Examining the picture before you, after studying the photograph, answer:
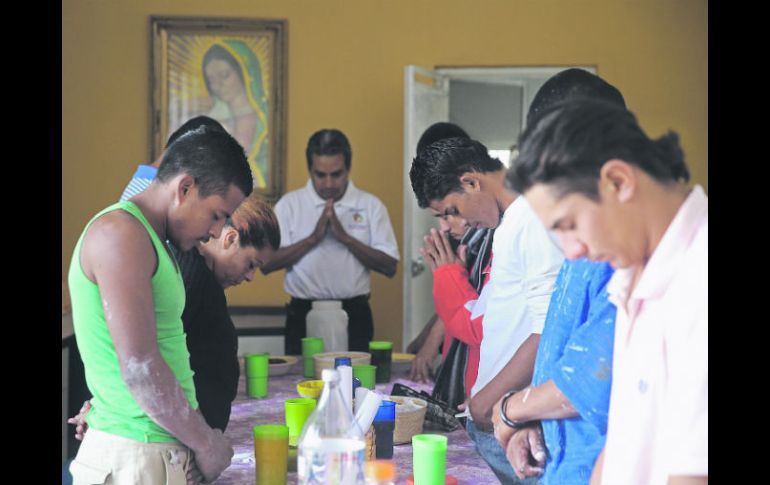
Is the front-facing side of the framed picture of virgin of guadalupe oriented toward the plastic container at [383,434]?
yes

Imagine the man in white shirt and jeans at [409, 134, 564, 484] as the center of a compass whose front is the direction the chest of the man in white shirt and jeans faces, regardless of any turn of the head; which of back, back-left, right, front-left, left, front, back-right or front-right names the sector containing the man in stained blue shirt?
left

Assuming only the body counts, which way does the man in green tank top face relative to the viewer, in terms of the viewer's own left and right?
facing to the right of the viewer

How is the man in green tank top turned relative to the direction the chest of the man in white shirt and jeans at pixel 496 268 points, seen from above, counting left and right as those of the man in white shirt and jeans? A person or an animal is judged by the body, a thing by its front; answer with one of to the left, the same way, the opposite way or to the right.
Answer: the opposite way

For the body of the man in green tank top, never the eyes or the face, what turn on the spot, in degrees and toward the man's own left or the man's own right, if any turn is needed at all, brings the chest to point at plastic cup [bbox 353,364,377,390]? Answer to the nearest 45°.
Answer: approximately 45° to the man's own left

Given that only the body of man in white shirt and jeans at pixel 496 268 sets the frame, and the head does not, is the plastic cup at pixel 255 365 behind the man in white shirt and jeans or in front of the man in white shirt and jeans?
in front

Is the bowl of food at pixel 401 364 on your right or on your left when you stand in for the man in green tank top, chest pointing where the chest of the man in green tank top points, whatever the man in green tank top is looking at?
on your left

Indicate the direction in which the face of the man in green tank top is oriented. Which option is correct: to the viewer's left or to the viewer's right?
to the viewer's right

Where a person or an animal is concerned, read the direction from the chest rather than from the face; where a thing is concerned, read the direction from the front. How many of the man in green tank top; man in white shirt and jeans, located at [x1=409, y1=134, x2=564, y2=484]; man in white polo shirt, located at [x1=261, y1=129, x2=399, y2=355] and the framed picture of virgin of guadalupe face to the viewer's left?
1

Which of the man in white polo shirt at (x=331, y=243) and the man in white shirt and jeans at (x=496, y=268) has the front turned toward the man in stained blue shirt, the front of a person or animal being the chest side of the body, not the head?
the man in white polo shirt at (x=331, y=243)

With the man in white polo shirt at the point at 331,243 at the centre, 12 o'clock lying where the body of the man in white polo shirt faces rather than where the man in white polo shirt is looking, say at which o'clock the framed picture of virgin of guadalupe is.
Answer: The framed picture of virgin of guadalupe is roughly at 5 o'clock from the man in white polo shirt.

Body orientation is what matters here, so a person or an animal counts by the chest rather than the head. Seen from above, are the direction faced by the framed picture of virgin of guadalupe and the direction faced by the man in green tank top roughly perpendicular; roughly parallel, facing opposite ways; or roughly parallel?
roughly perpendicular

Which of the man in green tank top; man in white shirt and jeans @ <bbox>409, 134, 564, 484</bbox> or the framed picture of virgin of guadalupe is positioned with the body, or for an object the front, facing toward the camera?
the framed picture of virgin of guadalupe

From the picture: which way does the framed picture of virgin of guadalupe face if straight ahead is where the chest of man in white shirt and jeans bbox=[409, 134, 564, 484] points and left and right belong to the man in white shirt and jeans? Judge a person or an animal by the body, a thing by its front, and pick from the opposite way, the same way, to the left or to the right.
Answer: to the left

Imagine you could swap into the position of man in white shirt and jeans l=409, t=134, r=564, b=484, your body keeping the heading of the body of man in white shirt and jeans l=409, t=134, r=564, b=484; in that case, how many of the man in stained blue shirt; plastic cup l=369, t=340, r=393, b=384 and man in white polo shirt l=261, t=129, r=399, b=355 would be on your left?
1

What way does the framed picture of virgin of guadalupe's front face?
toward the camera

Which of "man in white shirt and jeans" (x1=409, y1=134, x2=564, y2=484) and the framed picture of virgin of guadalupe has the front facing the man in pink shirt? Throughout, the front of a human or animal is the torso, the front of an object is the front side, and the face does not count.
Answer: the framed picture of virgin of guadalupe

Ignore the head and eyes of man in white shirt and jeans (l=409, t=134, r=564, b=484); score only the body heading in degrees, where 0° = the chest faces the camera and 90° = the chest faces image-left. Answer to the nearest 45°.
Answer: approximately 90°

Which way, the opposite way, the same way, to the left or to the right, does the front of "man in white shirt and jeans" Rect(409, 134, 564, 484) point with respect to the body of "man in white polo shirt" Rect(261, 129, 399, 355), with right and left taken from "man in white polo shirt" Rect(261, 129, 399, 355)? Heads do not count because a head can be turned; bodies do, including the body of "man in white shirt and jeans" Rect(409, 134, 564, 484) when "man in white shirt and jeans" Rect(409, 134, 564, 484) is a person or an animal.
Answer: to the right
